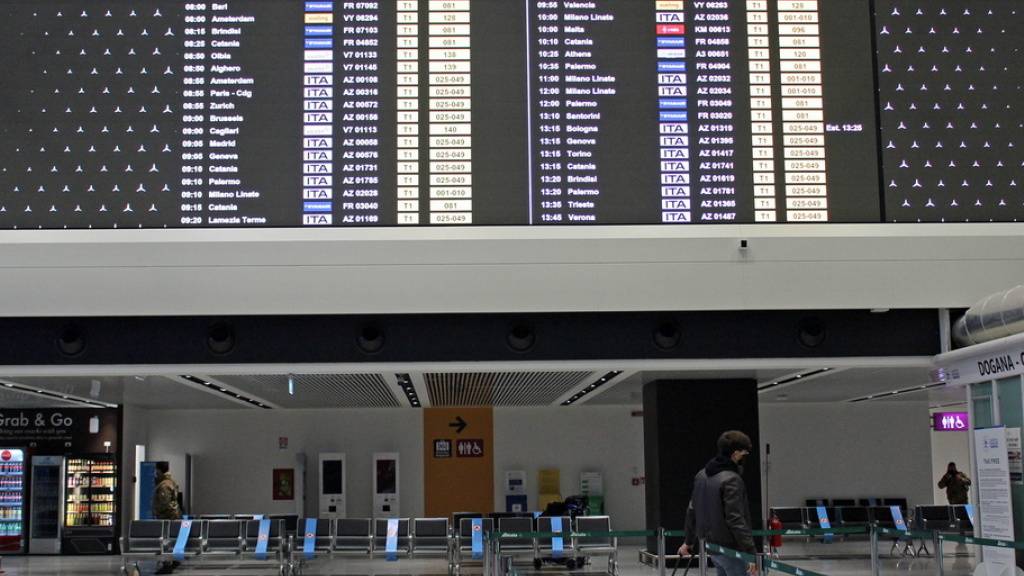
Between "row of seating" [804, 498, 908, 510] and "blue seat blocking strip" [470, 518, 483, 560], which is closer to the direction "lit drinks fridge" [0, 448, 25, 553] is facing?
the blue seat blocking strip

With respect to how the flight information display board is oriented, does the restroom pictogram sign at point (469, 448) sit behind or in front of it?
behind

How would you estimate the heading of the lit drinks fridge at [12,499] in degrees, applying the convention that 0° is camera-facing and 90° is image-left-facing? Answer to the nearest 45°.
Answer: approximately 0°

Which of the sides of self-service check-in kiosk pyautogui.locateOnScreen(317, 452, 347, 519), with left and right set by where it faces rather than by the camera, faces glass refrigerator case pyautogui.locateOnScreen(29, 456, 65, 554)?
right

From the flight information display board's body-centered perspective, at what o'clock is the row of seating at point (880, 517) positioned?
The row of seating is roughly at 7 o'clock from the flight information display board.

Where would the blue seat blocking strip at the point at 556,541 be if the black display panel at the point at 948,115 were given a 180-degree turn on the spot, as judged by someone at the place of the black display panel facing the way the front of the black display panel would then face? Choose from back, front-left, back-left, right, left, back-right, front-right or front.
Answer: front-left

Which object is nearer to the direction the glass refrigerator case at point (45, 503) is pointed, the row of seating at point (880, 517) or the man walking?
the man walking

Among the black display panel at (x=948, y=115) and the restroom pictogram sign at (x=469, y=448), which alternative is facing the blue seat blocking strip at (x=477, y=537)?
the restroom pictogram sign
